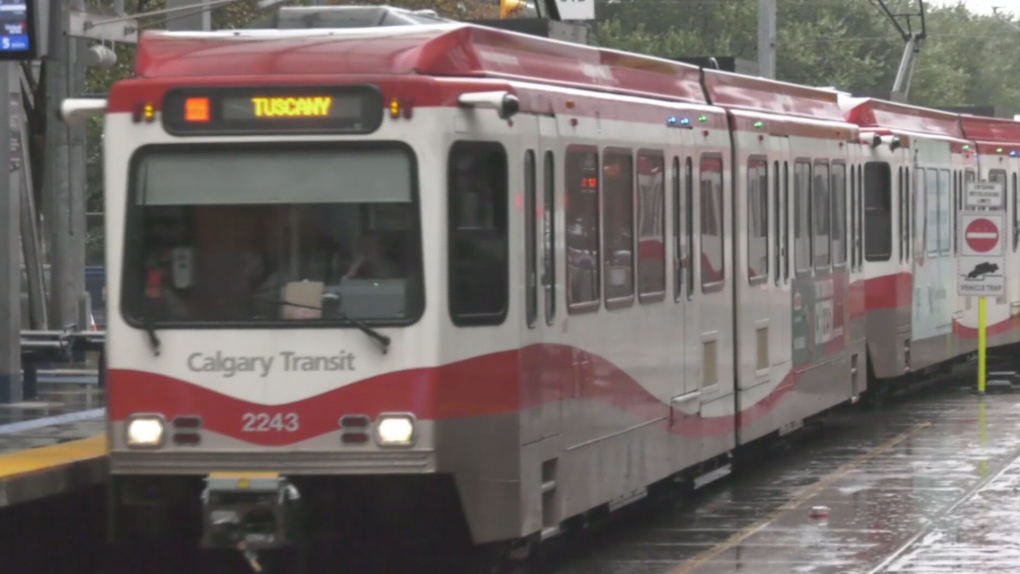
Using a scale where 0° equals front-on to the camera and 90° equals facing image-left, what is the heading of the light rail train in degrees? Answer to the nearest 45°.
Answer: approximately 45°

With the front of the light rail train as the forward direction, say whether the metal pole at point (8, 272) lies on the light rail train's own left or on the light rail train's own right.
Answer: on the light rail train's own right

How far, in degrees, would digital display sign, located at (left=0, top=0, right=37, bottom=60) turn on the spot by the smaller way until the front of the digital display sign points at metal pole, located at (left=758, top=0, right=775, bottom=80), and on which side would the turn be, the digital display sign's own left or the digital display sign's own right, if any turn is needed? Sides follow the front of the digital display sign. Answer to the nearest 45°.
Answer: approximately 135° to the digital display sign's own left

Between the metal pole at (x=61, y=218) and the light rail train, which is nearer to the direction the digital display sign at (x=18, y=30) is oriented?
the light rail train

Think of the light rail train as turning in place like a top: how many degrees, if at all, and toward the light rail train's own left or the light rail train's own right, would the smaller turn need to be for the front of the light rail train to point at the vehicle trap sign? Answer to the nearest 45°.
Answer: approximately 180°

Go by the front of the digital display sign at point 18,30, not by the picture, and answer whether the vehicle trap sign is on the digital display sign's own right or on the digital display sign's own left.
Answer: on the digital display sign's own left

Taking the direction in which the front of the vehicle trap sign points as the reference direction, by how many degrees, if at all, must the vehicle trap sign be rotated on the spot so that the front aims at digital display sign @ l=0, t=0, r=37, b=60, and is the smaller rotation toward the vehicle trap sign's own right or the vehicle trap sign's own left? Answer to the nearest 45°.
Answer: approximately 45° to the vehicle trap sign's own right

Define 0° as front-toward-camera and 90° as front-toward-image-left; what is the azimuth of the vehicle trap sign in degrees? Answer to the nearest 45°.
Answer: approximately 0°

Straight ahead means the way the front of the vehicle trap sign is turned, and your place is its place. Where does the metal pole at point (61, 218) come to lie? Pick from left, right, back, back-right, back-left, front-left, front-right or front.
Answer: front-right
